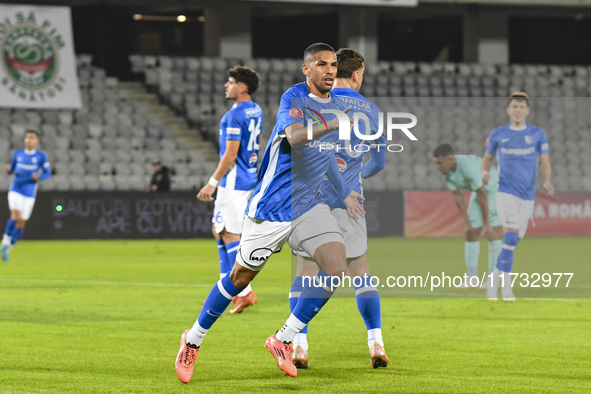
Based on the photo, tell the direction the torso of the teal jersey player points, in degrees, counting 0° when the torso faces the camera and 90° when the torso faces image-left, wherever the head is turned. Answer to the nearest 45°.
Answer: approximately 45°

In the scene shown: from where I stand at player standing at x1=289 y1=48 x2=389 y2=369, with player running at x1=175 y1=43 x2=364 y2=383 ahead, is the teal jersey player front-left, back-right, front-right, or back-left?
back-right

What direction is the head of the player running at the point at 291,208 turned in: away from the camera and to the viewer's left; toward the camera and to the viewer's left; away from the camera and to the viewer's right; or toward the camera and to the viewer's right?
toward the camera and to the viewer's right

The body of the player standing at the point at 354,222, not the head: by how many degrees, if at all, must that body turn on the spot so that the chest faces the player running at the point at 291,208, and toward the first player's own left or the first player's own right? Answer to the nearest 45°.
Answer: approximately 135° to the first player's own left

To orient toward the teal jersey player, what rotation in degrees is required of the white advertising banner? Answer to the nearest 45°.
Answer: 0° — it already faces them

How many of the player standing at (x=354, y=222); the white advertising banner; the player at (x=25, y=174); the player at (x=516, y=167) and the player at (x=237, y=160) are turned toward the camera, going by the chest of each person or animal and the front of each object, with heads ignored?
3

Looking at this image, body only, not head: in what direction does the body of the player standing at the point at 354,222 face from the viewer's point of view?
away from the camera

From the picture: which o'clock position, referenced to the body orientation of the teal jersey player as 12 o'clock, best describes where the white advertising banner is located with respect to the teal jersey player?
The white advertising banner is roughly at 3 o'clock from the teal jersey player.

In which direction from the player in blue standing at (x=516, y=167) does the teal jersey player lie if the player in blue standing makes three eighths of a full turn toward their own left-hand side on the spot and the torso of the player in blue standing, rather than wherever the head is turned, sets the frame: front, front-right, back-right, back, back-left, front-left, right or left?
left

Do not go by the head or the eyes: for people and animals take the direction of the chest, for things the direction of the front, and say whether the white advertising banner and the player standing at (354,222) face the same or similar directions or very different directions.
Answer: very different directions
